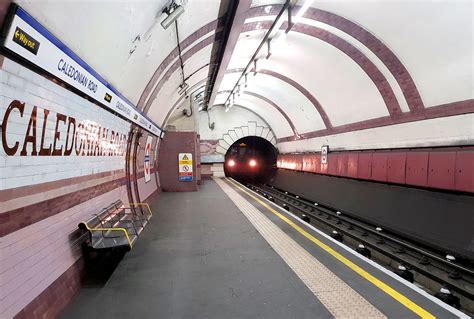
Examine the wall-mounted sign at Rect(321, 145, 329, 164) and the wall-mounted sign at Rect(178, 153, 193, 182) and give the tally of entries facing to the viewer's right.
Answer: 0

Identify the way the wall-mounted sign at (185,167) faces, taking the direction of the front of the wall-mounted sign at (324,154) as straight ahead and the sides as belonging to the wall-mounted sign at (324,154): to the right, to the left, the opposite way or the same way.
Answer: to the left

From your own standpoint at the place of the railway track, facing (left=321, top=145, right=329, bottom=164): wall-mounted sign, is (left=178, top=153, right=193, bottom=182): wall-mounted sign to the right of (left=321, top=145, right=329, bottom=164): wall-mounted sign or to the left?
left

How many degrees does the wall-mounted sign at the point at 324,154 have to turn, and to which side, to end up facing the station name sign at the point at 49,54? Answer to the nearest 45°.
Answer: approximately 45° to its left

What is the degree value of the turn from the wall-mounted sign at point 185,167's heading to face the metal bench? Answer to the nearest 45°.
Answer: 0° — it already faces it

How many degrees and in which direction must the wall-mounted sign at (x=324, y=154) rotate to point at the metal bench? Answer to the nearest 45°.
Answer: approximately 45° to its left

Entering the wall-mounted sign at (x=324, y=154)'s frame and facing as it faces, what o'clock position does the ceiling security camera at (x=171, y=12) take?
The ceiling security camera is roughly at 11 o'clock from the wall-mounted sign.

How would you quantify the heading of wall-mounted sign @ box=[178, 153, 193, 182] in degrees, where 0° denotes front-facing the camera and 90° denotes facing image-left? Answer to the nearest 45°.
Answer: approximately 0°

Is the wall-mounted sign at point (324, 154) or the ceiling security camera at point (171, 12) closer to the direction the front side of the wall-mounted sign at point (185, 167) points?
the ceiling security camera

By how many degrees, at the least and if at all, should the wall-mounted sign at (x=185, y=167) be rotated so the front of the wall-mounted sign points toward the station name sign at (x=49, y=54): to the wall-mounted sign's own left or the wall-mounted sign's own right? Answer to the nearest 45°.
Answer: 0° — it already faces it

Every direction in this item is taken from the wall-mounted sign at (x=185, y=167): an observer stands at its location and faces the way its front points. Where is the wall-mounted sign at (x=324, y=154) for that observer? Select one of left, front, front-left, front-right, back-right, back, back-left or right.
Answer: left

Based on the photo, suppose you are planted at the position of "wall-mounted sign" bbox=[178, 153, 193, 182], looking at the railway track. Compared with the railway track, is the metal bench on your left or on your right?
right
